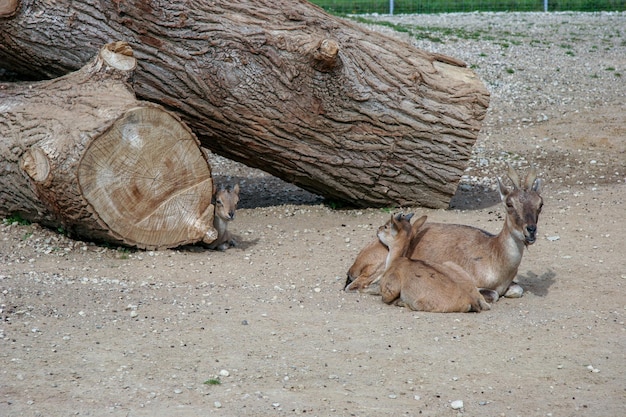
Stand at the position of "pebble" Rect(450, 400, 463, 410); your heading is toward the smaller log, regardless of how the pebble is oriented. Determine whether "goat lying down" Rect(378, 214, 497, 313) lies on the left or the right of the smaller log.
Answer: right

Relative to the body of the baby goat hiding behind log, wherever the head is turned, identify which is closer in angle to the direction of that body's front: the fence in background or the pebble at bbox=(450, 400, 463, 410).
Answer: the pebble

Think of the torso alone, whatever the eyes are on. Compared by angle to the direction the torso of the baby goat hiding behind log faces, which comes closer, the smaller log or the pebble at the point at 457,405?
the pebble

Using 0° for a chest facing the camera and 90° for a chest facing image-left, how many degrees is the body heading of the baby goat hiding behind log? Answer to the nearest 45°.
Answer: approximately 315°

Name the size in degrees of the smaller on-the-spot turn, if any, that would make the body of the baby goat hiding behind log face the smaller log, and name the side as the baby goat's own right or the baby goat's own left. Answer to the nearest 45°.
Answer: approximately 90° to the baby goat's own right
